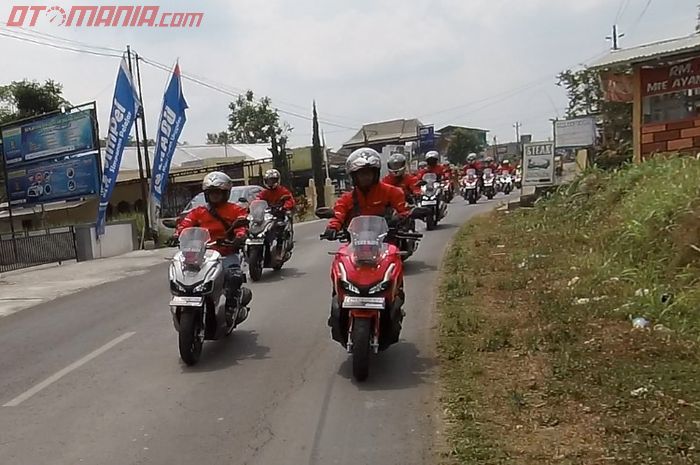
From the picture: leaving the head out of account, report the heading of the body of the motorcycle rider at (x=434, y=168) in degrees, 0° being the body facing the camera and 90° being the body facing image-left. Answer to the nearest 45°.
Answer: approximately 0°

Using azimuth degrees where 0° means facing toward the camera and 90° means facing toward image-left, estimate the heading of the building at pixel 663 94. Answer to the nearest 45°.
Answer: approximately 45°

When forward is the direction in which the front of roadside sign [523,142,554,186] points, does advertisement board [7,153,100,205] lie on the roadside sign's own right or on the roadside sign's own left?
on the roadside sign's own right

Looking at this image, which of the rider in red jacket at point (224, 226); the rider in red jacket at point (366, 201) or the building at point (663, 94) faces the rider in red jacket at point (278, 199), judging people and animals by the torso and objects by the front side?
the building

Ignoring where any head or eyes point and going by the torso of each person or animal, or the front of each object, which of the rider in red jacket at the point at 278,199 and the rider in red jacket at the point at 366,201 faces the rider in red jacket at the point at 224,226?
the rider in red jacket at the point at 278,199

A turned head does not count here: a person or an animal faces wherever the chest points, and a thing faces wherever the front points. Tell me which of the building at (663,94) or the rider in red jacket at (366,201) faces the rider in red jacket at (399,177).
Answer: the building

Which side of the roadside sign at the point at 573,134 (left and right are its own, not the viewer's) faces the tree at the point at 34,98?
right

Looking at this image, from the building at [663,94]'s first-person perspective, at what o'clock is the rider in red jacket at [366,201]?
The rider in red jacket is roughly at 11 o'clock from the building.

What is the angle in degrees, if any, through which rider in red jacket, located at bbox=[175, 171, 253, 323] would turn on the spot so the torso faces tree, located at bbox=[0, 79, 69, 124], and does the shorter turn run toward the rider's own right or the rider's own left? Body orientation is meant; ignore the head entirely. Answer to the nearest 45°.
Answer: approximately 180°

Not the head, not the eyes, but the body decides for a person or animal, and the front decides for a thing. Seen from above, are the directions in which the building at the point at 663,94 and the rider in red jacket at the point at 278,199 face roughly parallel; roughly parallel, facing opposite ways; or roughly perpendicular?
roughly perpendicular

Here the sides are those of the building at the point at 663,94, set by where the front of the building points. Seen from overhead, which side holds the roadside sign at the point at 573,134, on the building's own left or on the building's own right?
on the building's own right

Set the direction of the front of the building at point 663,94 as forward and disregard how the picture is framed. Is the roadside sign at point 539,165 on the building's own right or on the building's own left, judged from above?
on the building's own right

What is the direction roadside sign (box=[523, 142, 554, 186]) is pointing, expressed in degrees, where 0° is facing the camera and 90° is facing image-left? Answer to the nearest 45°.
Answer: approximately 0°
